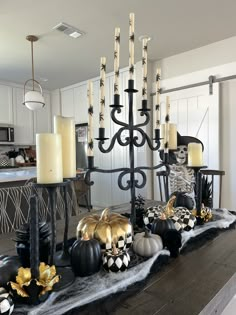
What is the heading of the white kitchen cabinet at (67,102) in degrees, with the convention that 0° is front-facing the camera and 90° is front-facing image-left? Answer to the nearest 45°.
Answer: approximately 45°

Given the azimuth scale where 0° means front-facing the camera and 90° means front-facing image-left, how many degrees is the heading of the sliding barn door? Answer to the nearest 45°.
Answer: approximately 45°

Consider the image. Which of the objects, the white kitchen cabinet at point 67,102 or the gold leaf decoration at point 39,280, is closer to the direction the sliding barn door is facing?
the gold leaf decoration

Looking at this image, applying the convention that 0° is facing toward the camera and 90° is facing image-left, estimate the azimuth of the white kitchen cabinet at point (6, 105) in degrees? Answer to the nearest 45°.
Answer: approximately 315°

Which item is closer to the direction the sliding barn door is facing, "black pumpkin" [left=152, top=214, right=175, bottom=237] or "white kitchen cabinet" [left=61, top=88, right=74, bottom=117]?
the black pumpkin
